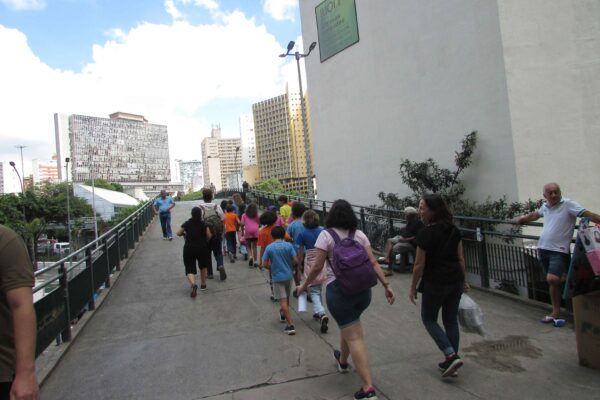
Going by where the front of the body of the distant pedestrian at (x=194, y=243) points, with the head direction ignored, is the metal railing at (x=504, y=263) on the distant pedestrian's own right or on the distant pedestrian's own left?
on the distant pedestrian's own right

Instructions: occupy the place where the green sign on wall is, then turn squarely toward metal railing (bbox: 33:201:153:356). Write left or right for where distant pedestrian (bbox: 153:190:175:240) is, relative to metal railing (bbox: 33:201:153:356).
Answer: right

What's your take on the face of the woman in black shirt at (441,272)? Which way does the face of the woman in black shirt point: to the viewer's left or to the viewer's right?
to the viewer's left

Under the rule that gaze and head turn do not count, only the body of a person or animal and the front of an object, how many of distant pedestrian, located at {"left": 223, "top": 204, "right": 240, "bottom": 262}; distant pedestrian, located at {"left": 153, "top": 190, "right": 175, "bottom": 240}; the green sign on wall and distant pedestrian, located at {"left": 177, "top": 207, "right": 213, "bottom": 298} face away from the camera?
2

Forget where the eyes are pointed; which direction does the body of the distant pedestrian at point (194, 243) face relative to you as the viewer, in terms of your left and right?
facing away from the viewer

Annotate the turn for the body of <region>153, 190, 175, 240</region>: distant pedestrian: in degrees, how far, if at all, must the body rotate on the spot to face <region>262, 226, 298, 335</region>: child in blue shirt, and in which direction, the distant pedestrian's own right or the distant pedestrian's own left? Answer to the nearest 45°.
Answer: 0° — they already face them

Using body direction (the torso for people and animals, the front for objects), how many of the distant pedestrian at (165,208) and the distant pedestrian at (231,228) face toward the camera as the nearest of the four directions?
1

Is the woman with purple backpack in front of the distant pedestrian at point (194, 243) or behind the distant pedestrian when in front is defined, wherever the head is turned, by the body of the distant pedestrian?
behind

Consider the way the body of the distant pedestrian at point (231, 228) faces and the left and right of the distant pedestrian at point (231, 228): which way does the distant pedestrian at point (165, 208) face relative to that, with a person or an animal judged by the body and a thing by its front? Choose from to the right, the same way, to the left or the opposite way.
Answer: the opposite way

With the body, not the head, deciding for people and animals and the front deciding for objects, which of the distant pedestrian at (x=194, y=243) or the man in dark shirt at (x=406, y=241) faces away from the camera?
the distant pedestrian

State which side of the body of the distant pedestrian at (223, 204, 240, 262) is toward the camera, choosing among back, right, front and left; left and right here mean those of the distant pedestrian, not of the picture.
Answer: back

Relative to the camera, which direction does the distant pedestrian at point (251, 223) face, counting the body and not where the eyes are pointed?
away from the camera

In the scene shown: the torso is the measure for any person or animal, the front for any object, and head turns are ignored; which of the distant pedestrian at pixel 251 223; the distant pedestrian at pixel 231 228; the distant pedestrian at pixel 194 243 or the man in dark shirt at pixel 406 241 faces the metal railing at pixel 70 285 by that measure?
the man in dark shirt
